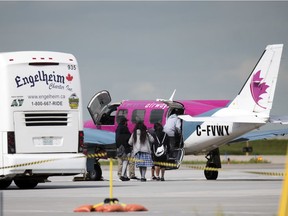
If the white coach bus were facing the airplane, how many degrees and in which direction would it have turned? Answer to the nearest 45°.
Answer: approximately 45° to its right

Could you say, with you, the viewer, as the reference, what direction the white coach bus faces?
facing away from the viewer
